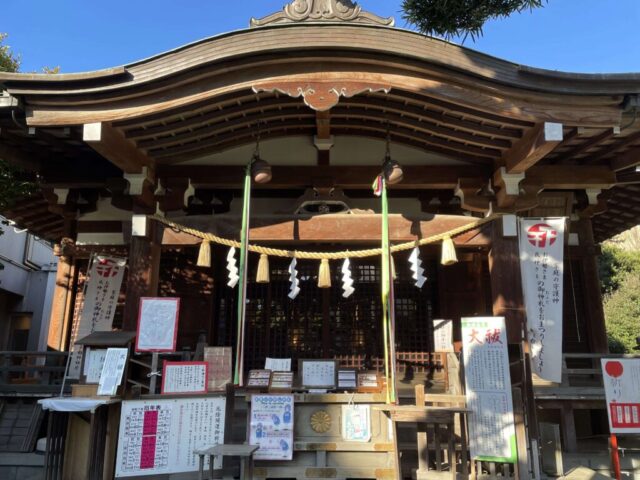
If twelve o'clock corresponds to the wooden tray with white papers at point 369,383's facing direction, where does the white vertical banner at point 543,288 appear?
The white vertical banner is roughly at 9 o'clock from the wooden tray with white papers.

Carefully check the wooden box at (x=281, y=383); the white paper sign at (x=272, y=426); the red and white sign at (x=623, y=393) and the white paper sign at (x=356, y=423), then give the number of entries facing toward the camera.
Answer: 4

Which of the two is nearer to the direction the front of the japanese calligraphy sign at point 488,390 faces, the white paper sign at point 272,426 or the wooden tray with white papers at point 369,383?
the white paper sign

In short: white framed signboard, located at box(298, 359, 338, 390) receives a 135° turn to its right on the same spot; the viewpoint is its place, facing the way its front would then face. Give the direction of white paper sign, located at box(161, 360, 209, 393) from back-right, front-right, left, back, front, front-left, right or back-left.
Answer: left

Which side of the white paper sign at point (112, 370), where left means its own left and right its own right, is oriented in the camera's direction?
front

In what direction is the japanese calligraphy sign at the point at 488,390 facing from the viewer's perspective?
toward the camera

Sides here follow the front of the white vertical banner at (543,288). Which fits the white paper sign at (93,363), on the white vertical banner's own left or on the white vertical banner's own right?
on the white vertical banner's own right

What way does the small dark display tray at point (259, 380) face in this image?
toward the camera

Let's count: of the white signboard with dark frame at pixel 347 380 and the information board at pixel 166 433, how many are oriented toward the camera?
2

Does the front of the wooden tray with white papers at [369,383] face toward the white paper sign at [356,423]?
yes

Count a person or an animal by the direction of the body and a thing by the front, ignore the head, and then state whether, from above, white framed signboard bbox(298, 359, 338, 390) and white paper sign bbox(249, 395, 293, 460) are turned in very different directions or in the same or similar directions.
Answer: same or similar directions

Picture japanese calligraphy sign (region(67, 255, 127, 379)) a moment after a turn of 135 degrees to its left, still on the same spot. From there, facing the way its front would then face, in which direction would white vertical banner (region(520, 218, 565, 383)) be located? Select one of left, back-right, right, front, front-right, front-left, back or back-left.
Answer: right
